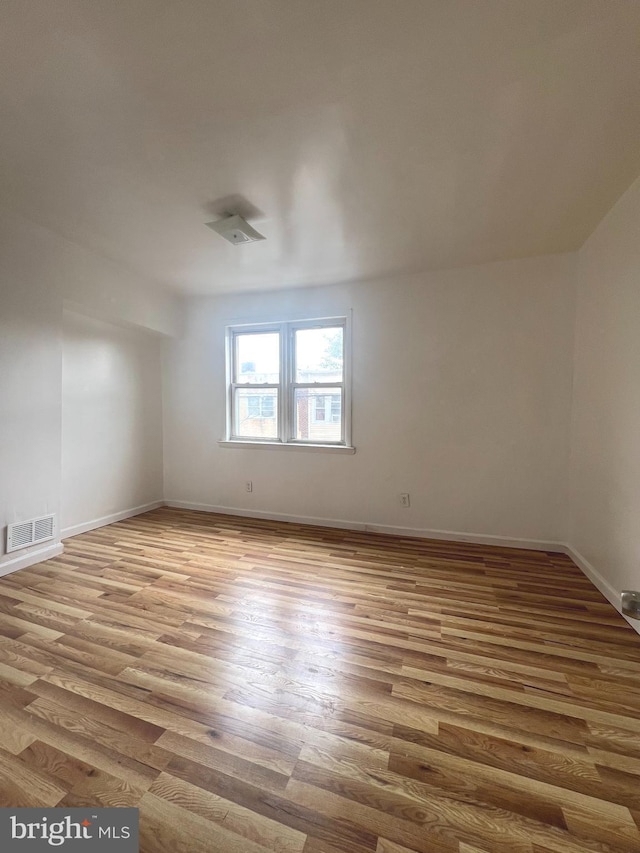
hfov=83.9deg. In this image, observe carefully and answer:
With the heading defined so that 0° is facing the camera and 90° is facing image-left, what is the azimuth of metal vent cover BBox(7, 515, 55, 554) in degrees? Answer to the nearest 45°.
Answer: approximately 315°
